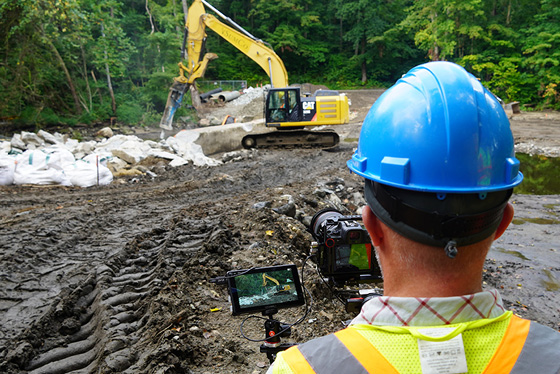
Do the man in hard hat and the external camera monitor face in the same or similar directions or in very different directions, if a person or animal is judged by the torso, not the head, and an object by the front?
very different directions

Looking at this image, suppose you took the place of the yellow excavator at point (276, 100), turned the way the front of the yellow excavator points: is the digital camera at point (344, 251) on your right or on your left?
on your left

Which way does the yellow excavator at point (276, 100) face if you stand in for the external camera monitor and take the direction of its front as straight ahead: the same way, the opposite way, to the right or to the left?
to the right

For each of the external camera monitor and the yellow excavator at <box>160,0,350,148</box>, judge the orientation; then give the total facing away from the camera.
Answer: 0

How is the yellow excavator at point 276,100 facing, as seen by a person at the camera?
facing to the left of the viewer

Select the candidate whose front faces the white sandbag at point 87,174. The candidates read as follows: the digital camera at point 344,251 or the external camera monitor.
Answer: the digital camera

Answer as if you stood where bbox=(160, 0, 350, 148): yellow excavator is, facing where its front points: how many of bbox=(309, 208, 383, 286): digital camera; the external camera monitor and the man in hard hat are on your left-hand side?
3

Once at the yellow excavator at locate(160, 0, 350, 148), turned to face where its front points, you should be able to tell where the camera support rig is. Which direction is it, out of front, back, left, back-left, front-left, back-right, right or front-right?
left

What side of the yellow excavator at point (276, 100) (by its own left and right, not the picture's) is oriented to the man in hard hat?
left

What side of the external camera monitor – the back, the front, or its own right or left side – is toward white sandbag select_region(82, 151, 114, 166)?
back

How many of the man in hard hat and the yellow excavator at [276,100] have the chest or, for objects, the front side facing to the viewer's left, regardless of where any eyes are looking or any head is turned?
1

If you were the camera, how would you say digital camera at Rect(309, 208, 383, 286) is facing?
facing away from the viewer and to the left of the viewer

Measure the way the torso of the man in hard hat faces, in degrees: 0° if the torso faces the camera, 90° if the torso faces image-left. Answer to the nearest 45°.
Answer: approximately 180°

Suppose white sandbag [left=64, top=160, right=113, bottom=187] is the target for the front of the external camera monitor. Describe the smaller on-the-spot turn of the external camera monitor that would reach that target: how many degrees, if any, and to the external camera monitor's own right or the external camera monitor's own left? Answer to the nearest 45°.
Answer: approximately 135° to the external camera monitor's own right

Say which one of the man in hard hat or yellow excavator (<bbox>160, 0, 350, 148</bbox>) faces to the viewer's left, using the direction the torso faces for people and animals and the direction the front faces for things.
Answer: the yellow excavator

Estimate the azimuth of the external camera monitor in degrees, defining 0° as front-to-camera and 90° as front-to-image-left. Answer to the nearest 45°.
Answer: approximately 0°
